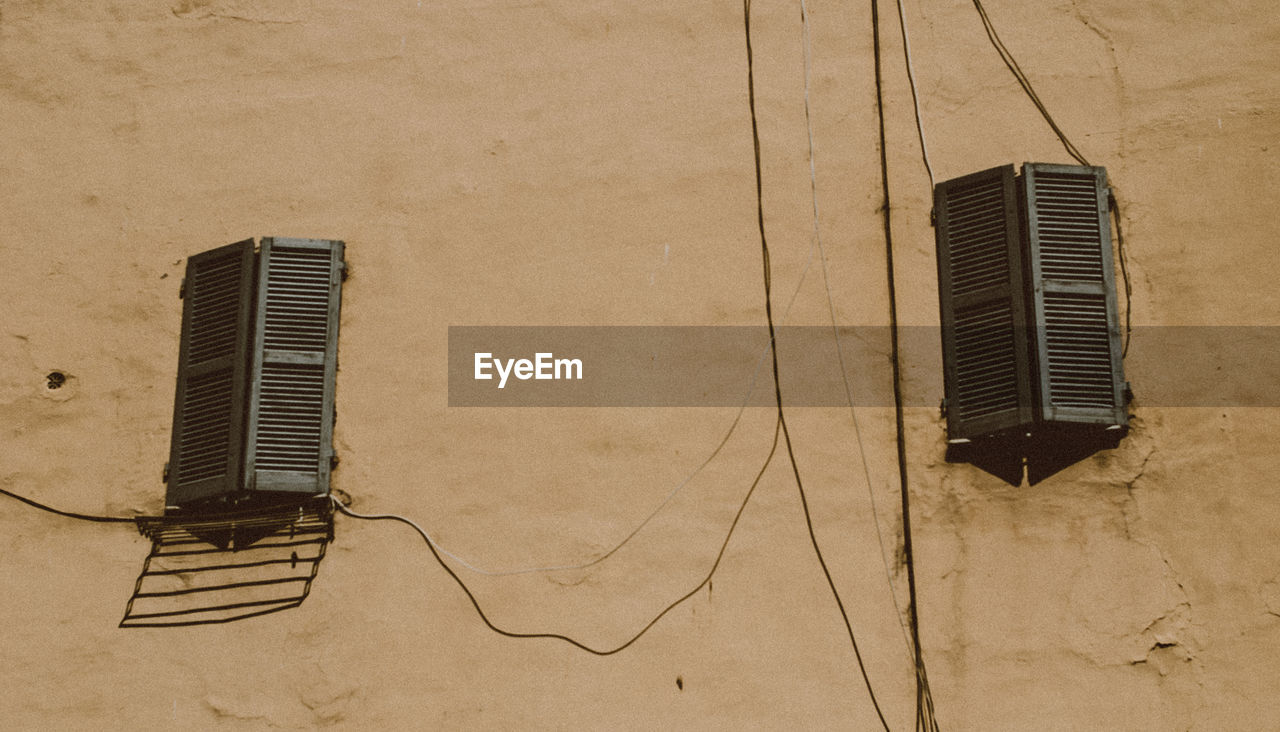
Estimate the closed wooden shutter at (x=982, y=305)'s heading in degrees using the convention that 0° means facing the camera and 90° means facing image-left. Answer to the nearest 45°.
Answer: approximately 45°

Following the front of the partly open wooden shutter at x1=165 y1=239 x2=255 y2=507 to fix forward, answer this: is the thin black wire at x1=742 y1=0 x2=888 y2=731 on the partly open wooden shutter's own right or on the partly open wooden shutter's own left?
on the partly open wooden shutter's own left

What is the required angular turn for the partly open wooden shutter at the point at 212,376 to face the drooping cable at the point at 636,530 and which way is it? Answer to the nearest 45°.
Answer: approximately 90° to its left

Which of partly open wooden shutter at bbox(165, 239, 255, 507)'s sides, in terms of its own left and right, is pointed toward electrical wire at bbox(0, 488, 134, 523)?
right

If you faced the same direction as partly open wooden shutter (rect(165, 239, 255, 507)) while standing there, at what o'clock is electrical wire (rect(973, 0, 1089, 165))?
The electrical wire is roughly at 8 o'clock from the partly open wooden shutter.

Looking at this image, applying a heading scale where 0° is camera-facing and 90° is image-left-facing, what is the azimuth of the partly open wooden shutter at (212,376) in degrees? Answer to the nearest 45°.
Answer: approximately 45°

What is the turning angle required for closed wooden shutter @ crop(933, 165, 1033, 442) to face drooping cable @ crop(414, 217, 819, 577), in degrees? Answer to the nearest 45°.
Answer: approximately 45° to its right

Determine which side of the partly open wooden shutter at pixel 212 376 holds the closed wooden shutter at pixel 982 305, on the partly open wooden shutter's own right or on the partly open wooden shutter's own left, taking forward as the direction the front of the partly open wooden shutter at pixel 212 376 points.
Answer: on the partly open wooden shutter's own left
